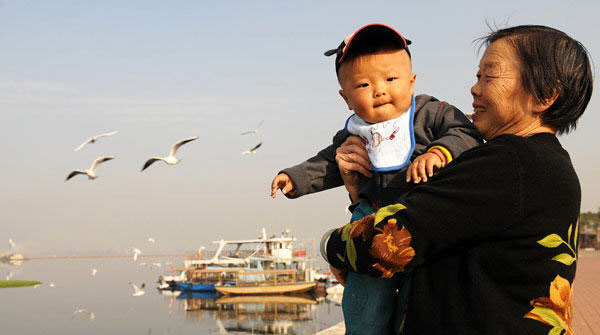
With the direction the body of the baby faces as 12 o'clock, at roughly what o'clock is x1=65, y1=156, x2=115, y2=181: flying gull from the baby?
The flying gull is roughly at 5 o'clock from the baby.

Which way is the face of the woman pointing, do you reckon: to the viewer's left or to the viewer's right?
to the viewer's left

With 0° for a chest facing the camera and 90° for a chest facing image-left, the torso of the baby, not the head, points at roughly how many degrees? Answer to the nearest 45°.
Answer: approximately 0°

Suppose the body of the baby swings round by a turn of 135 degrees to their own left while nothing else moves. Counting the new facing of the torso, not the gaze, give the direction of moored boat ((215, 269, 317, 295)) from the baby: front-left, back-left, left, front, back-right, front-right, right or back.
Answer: front-left

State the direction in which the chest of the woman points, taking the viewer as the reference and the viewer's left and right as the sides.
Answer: facing to the left of the viewer
